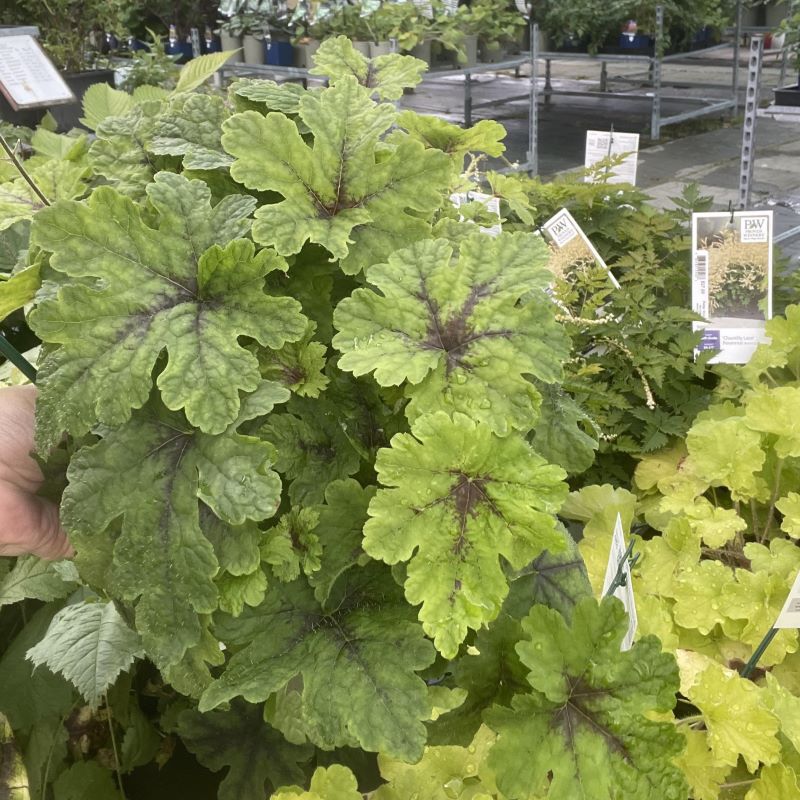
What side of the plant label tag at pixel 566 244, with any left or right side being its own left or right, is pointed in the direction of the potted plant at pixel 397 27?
back

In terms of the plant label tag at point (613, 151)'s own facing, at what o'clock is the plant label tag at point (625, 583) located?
the plant label tag at point (625, 583) is roughly at 12 o'clock from the plant label tag at point (613, 151).

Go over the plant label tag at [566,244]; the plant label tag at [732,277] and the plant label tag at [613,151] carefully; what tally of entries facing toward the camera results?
3

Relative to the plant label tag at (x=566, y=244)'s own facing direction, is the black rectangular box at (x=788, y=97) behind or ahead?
behind

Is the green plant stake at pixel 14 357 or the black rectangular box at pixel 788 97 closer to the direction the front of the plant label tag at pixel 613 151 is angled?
the green plant stake

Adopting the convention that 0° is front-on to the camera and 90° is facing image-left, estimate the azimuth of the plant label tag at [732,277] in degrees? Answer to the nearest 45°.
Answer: approximately 0°

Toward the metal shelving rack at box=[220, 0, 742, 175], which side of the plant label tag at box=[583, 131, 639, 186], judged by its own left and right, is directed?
back

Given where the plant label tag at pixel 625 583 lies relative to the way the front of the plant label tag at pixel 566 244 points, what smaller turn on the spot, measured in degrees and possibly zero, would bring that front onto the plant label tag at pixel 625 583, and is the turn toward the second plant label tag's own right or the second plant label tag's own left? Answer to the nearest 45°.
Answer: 0° — it already faces it

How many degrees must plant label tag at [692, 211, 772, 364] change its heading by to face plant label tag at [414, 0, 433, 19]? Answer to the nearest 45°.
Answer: approximately 135° to its right

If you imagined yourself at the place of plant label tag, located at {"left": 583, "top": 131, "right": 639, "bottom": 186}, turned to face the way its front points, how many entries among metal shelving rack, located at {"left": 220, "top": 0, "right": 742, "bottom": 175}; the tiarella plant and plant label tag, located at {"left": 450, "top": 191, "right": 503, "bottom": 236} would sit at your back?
1

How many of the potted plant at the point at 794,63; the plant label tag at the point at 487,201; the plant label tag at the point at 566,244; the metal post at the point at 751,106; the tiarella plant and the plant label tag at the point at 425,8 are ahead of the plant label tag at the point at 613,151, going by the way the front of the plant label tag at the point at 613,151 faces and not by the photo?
3

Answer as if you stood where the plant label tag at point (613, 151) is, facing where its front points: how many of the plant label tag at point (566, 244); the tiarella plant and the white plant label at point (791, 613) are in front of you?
3

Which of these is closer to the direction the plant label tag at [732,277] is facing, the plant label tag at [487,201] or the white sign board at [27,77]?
the plant label tag

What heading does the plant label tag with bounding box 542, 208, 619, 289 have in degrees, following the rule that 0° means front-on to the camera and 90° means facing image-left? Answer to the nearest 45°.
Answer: approximately 0°

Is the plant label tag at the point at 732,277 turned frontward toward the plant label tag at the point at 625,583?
yes

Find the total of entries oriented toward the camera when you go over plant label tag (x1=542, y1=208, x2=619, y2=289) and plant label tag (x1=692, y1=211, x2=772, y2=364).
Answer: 2
